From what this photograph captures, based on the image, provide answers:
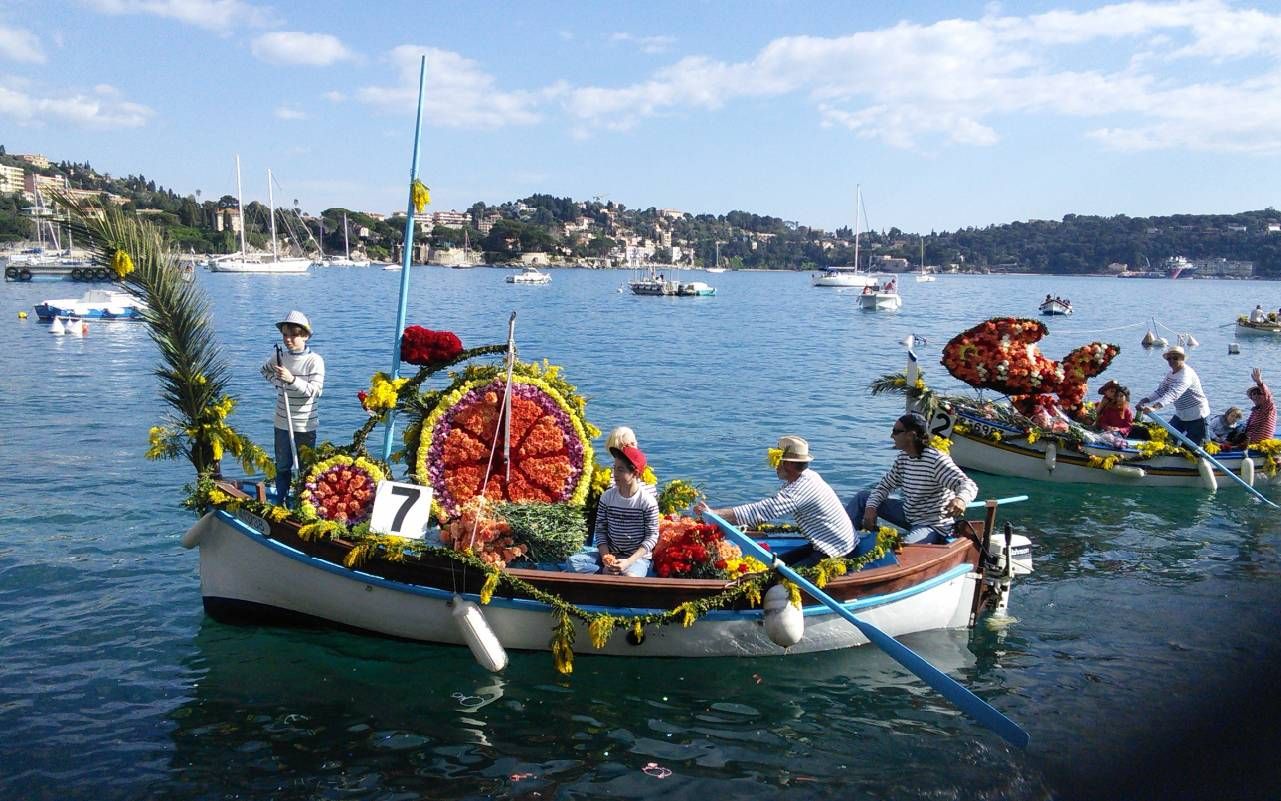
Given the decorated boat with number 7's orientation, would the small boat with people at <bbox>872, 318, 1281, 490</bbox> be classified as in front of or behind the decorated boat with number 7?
behind

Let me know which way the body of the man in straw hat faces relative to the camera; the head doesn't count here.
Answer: to the viewer's left

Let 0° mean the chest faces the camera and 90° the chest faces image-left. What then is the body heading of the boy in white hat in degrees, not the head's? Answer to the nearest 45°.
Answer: approximately 45°

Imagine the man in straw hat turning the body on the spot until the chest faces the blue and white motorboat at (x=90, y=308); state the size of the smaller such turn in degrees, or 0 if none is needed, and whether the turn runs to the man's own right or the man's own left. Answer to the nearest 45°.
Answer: approximately 45° to the man's own right

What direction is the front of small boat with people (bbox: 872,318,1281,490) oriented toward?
to the viewer's left

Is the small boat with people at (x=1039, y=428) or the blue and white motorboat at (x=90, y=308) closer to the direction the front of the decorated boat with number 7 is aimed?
the blue and white motorboat

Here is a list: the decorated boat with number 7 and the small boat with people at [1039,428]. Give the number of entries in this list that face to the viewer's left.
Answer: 2

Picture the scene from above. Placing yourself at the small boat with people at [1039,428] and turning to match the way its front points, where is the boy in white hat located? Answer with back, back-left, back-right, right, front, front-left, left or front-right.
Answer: front-left

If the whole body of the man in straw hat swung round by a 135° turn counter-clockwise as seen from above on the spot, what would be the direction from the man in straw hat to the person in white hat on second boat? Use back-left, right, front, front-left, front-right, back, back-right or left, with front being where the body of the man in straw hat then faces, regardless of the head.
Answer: left

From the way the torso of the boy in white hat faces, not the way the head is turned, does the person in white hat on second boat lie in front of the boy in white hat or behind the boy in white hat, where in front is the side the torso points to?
behind

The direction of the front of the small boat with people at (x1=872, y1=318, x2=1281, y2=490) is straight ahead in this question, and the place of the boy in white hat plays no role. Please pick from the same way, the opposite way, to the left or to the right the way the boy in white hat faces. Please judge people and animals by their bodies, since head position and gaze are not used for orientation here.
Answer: to the left

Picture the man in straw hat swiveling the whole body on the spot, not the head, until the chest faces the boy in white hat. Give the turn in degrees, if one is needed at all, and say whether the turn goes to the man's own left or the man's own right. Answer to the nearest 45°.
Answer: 0° — they already face them

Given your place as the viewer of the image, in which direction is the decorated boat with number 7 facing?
facing to the left of the viewer

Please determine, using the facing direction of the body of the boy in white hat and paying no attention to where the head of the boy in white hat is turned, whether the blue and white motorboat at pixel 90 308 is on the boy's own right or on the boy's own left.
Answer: on the boy's own right
